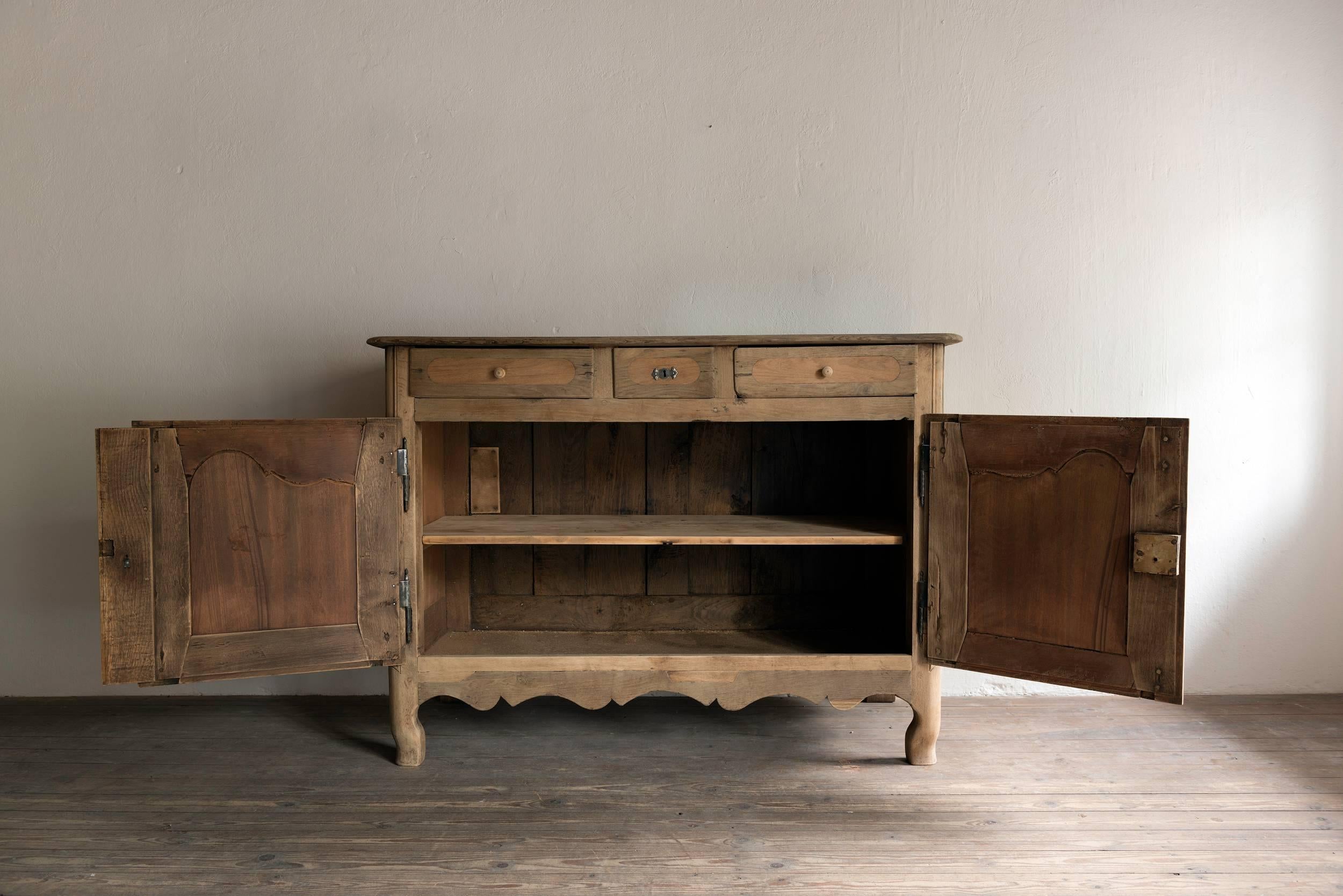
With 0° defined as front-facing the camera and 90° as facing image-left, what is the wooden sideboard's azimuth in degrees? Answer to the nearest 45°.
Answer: approximately 0°
